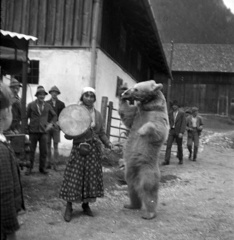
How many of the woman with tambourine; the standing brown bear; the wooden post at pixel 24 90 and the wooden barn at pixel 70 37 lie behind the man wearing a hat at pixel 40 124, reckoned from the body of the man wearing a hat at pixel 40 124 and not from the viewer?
1

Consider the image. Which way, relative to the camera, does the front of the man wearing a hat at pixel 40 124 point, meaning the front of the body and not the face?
toward the camera

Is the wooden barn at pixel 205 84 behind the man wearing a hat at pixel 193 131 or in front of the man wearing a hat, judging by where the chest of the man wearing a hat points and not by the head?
behind

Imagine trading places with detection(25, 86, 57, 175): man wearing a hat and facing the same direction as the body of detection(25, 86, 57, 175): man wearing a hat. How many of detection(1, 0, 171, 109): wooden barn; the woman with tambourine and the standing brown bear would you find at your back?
1

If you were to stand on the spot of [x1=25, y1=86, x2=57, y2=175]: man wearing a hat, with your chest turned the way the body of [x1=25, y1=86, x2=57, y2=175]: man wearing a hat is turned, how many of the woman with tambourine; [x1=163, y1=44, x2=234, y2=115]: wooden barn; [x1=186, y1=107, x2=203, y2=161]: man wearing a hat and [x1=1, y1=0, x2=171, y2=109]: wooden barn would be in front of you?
1

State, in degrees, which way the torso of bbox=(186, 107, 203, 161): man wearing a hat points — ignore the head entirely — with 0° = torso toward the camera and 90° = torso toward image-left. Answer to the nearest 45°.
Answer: approximately 0°

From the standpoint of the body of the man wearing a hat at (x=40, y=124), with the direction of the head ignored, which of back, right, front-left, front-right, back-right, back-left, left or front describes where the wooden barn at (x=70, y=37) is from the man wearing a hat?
back

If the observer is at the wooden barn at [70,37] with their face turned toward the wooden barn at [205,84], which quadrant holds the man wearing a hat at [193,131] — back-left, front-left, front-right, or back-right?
front-right

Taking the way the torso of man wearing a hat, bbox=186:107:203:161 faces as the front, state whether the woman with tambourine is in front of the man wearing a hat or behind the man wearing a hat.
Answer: in front

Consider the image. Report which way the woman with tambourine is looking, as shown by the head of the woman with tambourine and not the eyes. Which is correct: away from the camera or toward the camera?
toward the camera

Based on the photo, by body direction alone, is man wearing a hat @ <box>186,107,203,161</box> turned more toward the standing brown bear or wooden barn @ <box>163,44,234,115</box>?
the standing brown bear

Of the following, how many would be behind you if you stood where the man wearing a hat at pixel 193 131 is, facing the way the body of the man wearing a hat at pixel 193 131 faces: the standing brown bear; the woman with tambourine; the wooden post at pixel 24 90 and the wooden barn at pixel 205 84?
1
